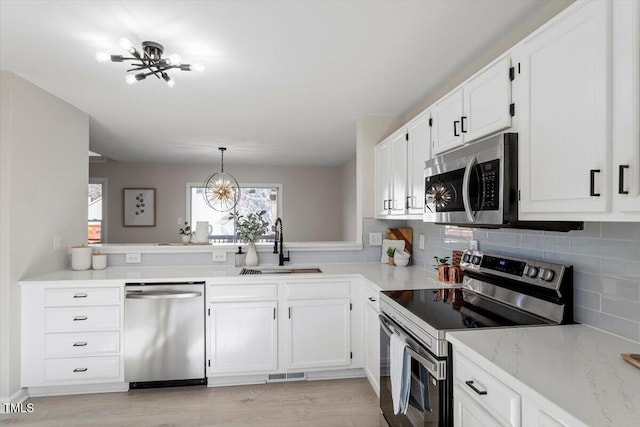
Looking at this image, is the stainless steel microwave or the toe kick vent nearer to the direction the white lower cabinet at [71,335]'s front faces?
the stainless steel microwave

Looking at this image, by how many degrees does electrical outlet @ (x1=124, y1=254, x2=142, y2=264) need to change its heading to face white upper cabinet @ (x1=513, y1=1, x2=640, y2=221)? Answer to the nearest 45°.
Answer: approximately 45° to its left

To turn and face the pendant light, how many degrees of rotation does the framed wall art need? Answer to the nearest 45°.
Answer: approximately 90° to its left

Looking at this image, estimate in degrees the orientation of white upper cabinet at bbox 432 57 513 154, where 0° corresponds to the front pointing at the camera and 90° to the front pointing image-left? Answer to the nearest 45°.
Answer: approximately 45°

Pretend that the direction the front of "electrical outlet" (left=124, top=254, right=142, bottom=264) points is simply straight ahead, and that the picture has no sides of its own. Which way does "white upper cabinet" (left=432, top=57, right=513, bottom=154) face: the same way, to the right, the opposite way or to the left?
to the right

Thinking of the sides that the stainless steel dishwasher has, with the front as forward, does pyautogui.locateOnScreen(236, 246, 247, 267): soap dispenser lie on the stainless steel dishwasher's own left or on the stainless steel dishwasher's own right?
on the stainless steel dishwasher's own left

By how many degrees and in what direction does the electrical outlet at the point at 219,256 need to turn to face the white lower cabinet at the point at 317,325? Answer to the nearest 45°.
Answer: approximately 45° to its left

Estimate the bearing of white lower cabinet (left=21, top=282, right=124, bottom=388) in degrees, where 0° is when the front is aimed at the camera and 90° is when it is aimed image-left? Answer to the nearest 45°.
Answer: approximately 0°

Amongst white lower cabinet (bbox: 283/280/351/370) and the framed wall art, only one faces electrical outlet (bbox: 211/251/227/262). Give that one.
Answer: the framed wall art
